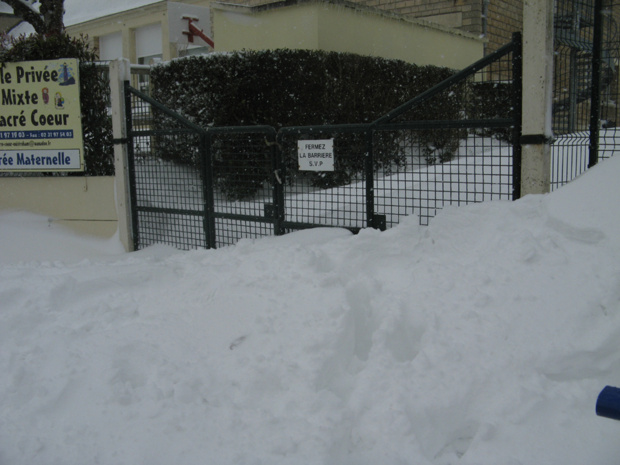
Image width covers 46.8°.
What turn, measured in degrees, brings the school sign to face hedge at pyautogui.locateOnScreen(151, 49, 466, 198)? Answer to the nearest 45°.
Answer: approximately 90° to its left

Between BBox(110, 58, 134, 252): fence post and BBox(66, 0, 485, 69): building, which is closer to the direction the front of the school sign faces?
the fence post

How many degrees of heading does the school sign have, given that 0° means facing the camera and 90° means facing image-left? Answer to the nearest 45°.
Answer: approximately 0°

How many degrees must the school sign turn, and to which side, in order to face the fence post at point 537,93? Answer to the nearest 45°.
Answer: approximately 45° to its left

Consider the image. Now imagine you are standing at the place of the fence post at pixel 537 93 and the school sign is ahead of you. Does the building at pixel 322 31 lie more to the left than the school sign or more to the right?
right

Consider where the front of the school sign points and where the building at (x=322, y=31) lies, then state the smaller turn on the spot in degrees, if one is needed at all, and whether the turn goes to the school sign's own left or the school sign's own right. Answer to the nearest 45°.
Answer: approximately 135° to the school sign's own left

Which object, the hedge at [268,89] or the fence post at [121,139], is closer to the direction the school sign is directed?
the fence post
